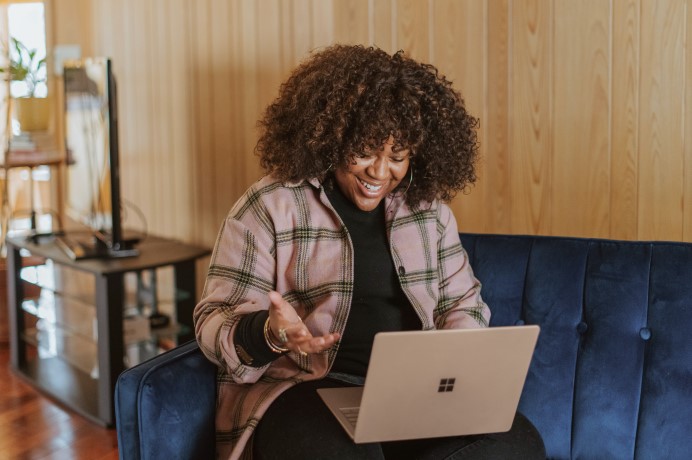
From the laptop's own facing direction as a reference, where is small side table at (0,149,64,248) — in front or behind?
in front

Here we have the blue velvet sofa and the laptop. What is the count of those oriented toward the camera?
1

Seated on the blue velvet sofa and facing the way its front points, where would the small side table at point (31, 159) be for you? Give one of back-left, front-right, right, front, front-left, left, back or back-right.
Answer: back-right

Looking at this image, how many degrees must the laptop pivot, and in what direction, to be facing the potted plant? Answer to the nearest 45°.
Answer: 0° — it already faces it

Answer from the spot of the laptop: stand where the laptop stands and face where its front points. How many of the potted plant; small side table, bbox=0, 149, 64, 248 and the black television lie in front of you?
3

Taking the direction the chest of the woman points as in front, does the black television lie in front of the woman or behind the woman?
behind

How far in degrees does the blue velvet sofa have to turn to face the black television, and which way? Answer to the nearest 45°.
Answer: approximately 135° to its right

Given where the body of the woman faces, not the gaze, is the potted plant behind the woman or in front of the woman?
behind

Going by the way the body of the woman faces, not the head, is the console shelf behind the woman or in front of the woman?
behind

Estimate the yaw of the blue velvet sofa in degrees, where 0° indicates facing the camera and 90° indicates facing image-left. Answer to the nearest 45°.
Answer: approximately 0°

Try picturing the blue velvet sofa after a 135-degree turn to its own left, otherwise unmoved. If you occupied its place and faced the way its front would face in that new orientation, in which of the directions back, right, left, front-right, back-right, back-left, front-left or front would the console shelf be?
left

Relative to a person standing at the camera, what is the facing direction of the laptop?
facing away from the viewer and to the left of the viewer

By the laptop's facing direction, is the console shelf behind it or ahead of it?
ahead
